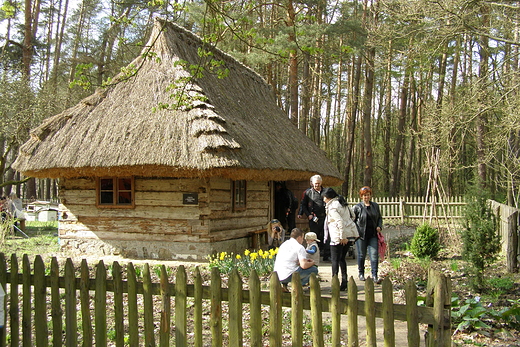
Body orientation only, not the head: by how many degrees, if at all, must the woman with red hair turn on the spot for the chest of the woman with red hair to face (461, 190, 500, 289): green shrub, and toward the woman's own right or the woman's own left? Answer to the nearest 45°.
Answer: approximately 90° to the woman's own left

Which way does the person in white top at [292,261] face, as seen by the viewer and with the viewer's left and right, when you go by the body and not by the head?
facing away from the viewer and to the right of the viewer

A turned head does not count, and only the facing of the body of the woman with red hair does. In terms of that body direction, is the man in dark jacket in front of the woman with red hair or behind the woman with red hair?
behind

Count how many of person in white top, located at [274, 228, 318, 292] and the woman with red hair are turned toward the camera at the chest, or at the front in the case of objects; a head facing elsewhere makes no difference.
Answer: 1

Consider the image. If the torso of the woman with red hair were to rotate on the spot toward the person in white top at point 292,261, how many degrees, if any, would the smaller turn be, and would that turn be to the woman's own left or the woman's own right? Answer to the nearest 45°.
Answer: approximately 45° to the woman's own right
